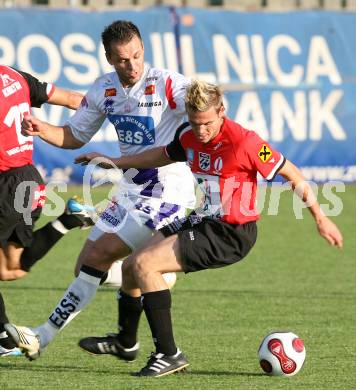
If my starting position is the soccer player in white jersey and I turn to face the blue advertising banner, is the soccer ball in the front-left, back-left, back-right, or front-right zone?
back-right

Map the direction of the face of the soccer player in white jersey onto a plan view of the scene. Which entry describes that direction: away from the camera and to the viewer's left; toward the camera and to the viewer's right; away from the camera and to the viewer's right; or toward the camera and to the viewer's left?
toward the camera and to the viewer's right

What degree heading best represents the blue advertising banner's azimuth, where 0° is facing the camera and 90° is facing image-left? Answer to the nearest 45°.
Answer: approximately 0°

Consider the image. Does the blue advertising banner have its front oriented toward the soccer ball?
yes

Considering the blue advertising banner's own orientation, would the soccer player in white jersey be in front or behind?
in front
